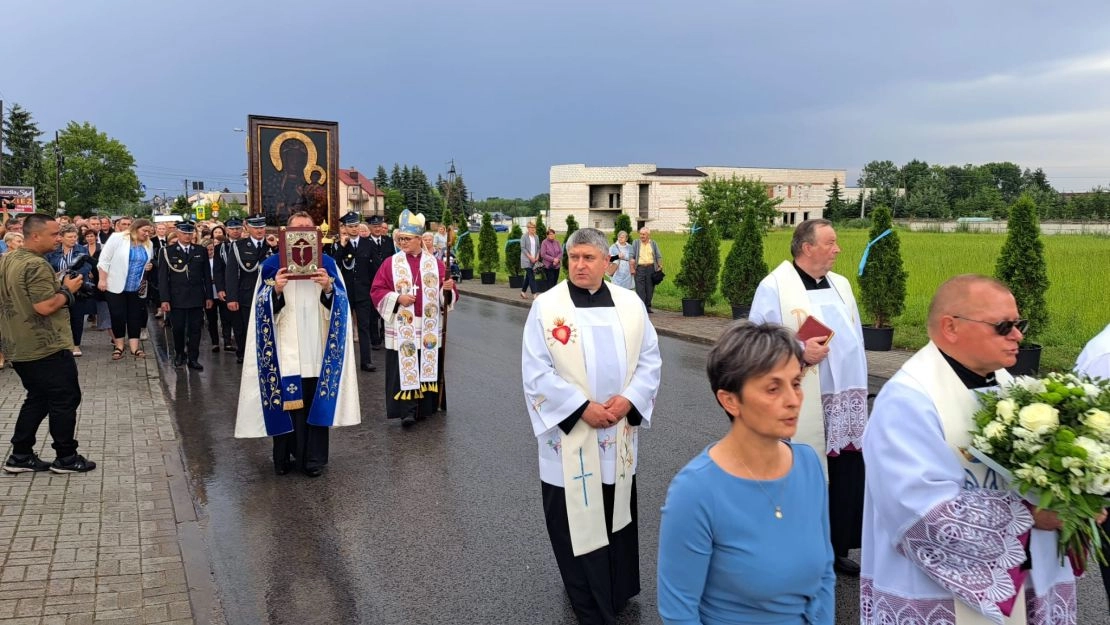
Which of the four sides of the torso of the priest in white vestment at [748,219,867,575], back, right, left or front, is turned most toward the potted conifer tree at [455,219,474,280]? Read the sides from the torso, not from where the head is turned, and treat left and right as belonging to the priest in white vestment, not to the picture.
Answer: back

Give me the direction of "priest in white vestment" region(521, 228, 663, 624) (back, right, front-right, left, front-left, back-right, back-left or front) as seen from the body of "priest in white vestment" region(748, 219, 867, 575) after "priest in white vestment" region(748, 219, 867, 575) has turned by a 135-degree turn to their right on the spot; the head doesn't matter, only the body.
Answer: front-left

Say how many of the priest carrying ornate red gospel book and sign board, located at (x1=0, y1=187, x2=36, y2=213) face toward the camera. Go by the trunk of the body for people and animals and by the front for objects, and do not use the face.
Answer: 2

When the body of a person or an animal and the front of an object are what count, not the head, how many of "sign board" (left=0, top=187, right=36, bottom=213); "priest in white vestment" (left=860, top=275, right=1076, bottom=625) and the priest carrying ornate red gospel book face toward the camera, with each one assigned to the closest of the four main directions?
2

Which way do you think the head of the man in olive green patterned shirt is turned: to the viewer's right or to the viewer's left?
to the viewer's right

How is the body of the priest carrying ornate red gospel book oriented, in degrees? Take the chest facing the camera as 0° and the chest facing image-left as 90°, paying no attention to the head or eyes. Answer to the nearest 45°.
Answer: approximately 0°

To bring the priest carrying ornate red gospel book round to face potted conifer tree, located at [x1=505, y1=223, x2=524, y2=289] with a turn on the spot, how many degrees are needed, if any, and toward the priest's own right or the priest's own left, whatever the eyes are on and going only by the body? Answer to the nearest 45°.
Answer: approximately 180°
